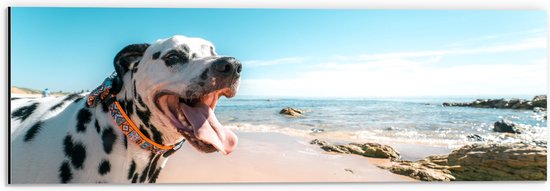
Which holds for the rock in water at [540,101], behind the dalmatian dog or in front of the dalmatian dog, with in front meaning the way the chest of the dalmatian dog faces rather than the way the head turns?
in front

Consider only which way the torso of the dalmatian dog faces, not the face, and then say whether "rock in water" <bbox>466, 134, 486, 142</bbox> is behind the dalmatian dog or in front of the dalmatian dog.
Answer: in front

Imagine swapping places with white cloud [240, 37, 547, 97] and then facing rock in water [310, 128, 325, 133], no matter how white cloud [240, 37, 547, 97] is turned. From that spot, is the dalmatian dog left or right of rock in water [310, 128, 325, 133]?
left

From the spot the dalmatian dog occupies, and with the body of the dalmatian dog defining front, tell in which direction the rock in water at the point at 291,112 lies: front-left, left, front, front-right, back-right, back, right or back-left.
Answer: front-left

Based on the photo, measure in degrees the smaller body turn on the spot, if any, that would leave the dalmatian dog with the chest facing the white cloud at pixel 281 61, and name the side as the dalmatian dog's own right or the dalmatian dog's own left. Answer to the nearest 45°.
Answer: approximately 45° to the dalmatian dog's own left

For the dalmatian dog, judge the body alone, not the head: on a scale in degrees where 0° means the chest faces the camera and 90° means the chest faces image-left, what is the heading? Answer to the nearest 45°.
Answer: approximately 270°

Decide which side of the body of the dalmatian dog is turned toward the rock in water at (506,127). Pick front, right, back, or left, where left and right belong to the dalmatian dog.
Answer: left

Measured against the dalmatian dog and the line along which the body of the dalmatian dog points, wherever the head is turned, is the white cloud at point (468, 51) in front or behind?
in front
